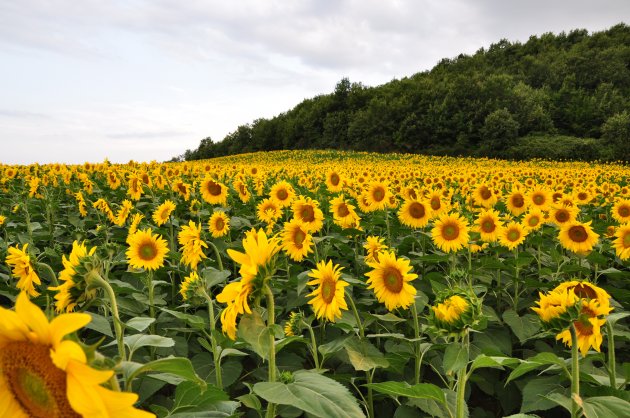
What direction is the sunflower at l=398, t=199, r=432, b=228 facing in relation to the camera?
toward the camera

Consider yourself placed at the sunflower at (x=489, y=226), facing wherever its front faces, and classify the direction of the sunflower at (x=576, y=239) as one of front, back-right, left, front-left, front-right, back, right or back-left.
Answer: left

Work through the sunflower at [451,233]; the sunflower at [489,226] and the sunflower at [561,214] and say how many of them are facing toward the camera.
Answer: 3

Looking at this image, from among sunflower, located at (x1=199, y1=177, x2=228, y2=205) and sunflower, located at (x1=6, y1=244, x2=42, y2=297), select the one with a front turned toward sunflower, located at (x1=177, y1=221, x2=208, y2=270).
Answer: sunflower, located at (x1=199, y1=177, x2=228, y2=205)

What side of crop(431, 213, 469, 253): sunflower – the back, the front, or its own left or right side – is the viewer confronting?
front

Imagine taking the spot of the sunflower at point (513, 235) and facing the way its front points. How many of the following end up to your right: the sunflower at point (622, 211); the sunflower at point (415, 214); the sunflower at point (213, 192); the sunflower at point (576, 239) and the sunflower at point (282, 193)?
3

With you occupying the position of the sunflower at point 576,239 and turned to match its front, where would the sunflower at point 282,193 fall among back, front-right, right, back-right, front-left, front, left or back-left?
right

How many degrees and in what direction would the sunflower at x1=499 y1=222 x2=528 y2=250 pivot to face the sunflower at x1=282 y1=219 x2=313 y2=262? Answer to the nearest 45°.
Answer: approximately 45° to its right

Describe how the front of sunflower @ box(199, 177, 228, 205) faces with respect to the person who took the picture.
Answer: facing the viewer

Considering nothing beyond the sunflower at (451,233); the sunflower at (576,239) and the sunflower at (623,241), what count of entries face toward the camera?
3

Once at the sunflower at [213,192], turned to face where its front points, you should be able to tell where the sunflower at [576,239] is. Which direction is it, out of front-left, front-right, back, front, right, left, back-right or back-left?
front-left

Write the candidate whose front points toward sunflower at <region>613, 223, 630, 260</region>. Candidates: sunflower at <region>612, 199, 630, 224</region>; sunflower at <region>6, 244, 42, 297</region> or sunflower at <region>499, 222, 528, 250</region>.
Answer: sunflower at <region>612, 199, 630, 224</region>

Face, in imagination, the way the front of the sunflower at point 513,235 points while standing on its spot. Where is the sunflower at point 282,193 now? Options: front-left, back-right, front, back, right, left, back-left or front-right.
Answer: right

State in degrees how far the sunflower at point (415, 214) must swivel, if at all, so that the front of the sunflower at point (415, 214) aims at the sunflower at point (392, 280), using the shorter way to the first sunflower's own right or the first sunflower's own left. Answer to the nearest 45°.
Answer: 0° — it already faces it

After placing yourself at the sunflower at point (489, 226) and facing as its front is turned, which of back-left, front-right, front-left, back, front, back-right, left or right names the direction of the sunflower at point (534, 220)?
back-left

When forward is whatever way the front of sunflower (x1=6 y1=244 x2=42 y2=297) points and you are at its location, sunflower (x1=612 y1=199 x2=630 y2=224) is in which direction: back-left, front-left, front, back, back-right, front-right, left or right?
back-left

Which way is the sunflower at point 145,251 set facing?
toward the camera
